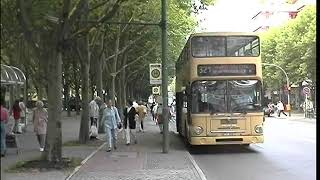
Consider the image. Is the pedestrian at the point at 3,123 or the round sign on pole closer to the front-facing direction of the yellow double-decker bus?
the pedestrian

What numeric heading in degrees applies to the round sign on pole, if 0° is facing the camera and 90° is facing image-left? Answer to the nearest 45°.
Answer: approximately 0°

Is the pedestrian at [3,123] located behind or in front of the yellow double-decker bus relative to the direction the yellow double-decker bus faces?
in front

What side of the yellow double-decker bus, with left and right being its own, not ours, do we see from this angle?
front

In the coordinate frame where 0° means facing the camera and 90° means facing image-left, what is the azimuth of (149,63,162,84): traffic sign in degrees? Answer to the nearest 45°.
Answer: approximately 0°

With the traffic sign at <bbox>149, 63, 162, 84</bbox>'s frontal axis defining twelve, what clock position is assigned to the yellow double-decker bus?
The yellow double-decker bus is roughly at 7 o'clock from the traffic sign.

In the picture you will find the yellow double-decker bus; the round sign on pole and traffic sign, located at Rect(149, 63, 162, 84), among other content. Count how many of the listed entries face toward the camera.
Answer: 3

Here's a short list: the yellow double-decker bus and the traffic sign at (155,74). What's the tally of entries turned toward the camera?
2
